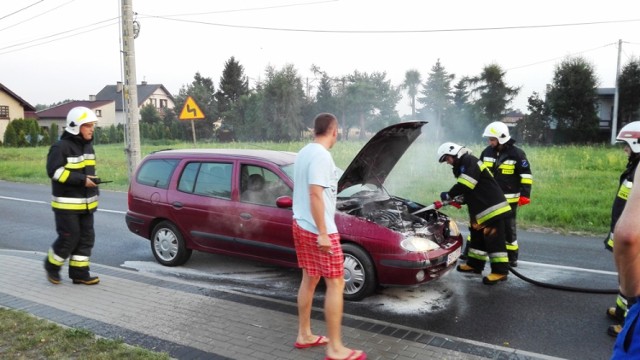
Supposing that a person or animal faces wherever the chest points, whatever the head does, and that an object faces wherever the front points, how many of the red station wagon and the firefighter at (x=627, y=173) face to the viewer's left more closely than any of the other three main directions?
1

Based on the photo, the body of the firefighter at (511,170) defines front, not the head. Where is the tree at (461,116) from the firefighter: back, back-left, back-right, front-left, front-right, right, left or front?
back-right

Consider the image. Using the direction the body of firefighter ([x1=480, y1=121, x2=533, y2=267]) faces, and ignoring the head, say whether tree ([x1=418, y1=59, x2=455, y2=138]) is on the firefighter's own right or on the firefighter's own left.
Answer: on the firefighter's own right

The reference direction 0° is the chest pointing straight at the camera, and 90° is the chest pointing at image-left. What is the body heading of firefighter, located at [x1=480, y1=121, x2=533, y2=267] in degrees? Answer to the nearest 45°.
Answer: approximately 45°

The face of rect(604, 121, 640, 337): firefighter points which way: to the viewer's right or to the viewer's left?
to the viewer's left

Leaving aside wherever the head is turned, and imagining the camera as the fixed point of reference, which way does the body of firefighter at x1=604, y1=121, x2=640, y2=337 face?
to the viewer's left

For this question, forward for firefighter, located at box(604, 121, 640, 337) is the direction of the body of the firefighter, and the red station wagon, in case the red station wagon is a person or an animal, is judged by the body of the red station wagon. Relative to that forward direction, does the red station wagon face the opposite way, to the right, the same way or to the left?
the opposite way

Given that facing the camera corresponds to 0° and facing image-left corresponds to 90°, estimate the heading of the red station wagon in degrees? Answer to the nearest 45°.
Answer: approximately 315°

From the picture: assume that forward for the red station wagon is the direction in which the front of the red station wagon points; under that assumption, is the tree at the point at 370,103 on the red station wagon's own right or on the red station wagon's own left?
on the red station wagon's own left
